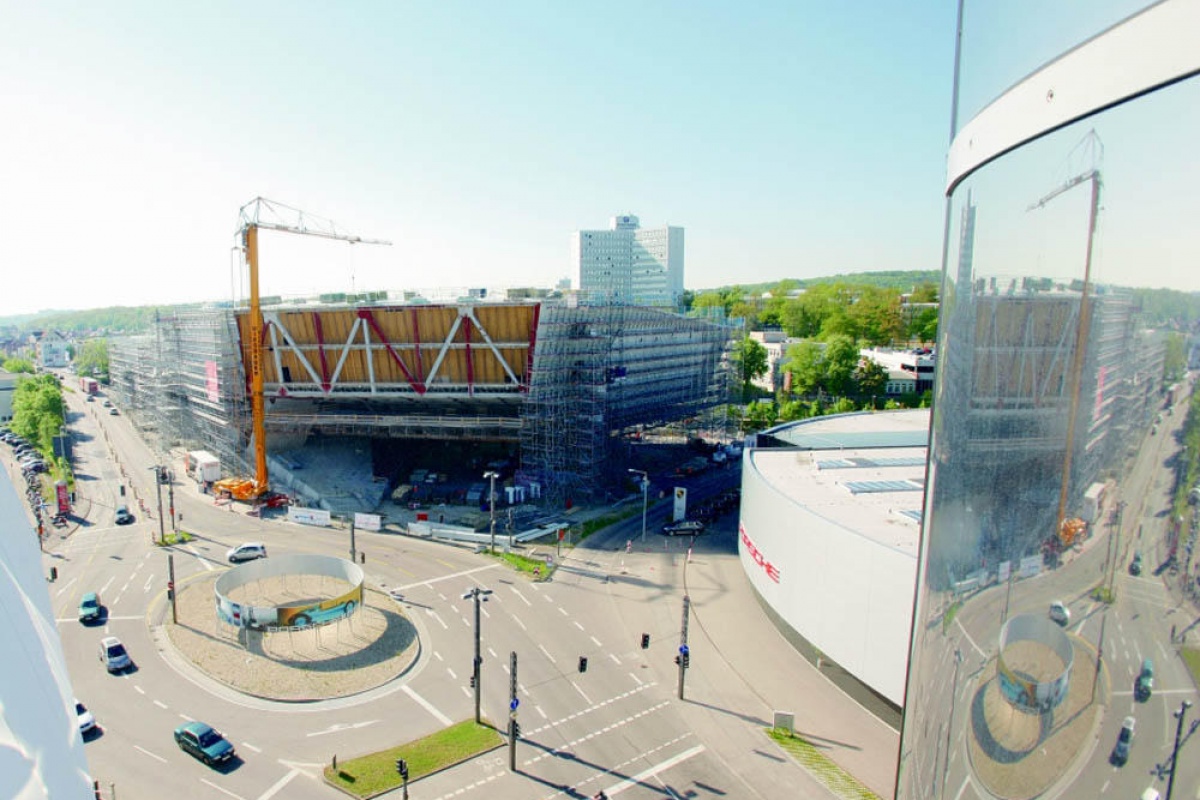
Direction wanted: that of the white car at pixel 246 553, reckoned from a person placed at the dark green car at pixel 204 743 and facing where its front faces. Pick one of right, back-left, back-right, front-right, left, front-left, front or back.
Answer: back-left

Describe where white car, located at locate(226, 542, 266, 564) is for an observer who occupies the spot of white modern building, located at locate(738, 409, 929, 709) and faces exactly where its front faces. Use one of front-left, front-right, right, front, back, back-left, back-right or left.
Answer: front-right

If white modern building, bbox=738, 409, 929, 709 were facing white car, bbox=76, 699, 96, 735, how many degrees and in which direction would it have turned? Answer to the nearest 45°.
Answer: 0° — it already faces it

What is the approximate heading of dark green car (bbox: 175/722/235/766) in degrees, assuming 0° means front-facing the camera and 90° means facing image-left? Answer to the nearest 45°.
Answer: approximately 315°

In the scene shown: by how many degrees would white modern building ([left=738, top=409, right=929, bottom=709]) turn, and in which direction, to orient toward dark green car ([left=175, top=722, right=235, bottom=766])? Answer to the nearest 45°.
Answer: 0° — it already faces it

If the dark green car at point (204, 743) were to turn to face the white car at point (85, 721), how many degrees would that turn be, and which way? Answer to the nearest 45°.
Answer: approximately 180°

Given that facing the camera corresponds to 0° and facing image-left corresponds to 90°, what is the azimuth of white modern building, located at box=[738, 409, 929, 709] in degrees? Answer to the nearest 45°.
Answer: approximately 45°
